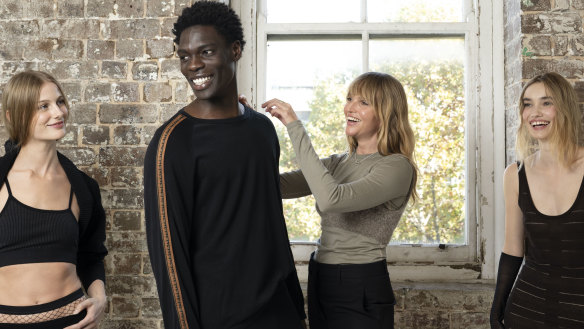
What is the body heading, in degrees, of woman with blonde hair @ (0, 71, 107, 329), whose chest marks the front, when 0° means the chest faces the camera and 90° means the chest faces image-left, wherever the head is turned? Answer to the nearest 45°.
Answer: approximately 0°

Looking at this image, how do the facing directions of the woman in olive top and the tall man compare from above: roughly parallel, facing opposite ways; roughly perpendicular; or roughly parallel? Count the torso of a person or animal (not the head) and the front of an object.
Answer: roughly perpendicular

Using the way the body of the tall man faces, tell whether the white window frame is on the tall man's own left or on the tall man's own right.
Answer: on the tall man's own left

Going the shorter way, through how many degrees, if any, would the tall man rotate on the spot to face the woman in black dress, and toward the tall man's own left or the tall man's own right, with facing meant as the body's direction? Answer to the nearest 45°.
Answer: approximately 45° to the tall man's own left

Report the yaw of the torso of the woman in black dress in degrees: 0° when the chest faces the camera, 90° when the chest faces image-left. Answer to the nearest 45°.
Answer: approximately 0°

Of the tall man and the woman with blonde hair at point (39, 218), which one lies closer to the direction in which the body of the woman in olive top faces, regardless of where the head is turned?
the tall man

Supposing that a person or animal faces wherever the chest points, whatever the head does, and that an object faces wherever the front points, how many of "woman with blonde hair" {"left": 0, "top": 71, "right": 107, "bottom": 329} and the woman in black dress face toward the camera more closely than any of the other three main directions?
2

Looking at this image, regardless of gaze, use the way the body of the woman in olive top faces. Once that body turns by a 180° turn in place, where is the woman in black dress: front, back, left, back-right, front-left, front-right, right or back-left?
front-right

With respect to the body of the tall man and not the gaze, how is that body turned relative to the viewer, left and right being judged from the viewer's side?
facing the viewer and to the right of the viewer

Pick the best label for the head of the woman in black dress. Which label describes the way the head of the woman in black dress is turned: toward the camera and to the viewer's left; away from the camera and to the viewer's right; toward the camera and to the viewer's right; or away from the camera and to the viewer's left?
toward the camera and to the viewer's left

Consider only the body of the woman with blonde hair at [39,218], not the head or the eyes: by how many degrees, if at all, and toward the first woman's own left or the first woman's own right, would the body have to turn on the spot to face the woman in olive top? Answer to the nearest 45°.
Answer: approximately 45° to the first woman's own left
